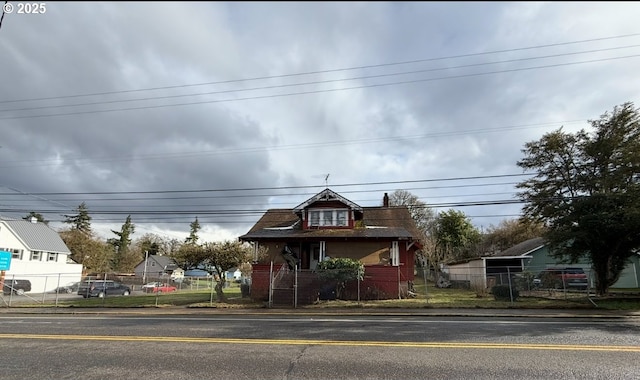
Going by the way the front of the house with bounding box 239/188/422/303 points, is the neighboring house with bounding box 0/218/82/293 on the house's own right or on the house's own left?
on the house's own right

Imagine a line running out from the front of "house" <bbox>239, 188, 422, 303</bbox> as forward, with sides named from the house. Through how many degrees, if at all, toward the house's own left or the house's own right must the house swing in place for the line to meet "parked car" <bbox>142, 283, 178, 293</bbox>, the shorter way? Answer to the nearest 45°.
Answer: approximately 135° to the house's own right

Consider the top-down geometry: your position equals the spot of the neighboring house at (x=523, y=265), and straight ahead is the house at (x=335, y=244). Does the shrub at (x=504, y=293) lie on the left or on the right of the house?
left

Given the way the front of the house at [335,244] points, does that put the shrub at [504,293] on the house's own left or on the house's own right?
on the house's own left

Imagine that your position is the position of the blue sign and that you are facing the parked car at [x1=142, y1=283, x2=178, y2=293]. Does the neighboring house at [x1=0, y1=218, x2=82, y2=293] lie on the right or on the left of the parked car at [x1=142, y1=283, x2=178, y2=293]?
left

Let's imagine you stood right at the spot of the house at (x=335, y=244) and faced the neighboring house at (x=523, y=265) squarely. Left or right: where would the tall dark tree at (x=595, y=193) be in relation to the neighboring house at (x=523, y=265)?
right

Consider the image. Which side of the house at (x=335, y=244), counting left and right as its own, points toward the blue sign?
right

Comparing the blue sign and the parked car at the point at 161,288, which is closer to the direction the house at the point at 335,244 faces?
the blue sign

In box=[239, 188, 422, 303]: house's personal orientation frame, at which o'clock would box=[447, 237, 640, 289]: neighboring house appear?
The neighboring house is roughly at 8 o'clock from the house.

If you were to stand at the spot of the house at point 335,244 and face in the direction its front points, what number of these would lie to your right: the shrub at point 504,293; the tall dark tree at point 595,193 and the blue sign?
1

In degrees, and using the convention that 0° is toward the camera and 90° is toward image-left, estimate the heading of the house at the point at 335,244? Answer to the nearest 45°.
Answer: approximately 0°
